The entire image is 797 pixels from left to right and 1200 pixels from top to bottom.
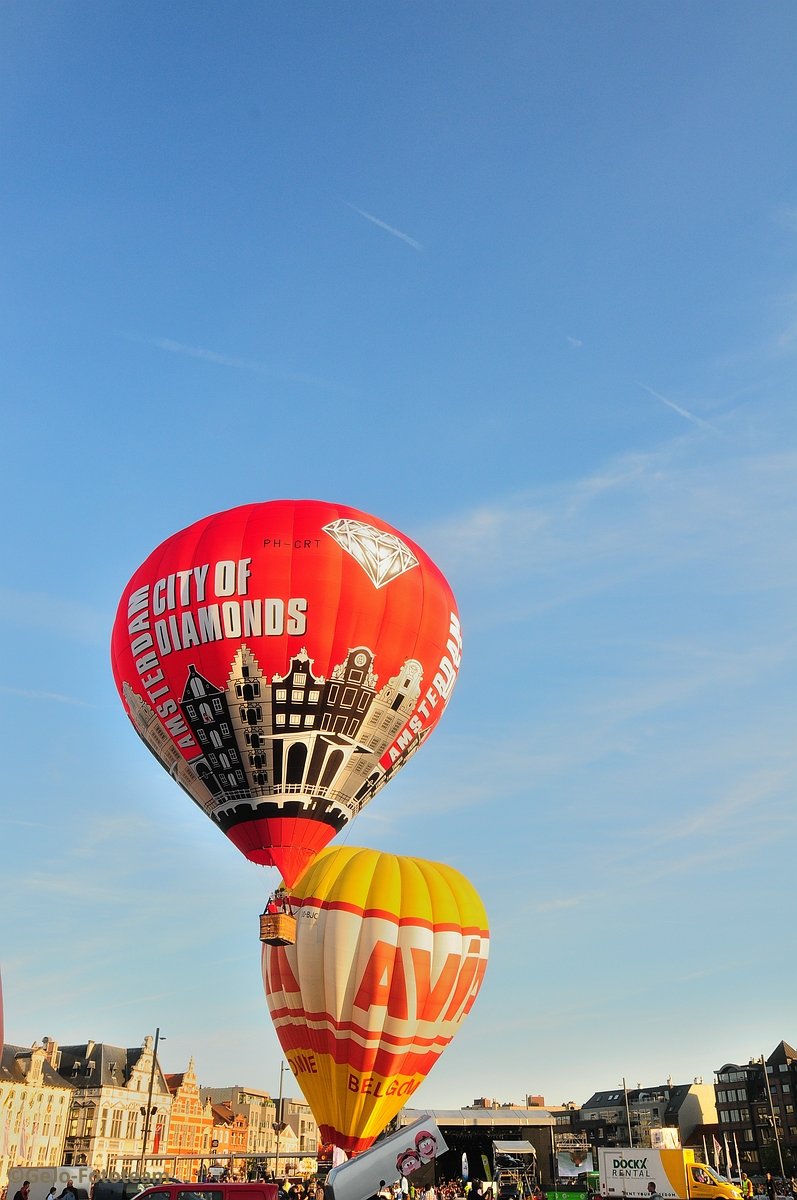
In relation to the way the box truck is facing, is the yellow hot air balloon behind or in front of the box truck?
behind

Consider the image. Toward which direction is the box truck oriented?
to the viewer's right

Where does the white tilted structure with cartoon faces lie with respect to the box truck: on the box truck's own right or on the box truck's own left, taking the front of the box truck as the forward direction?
on the box truck's own right
